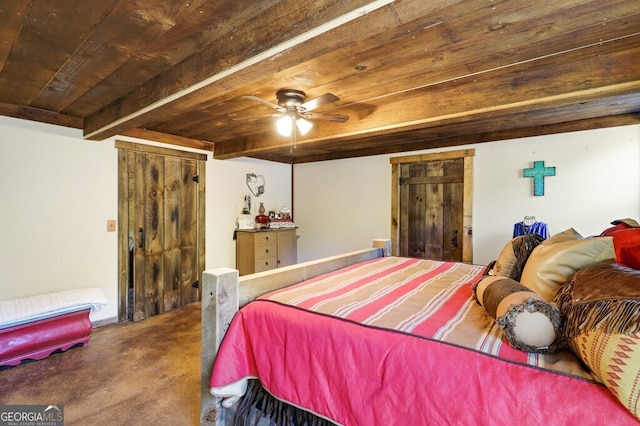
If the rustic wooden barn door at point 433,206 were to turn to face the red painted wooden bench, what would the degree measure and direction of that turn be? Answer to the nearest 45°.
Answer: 0° — it already faces it

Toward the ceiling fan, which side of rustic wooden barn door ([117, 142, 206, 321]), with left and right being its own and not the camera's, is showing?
front

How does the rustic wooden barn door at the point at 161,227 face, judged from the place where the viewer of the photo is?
facing the viewer and to the right of the viewer

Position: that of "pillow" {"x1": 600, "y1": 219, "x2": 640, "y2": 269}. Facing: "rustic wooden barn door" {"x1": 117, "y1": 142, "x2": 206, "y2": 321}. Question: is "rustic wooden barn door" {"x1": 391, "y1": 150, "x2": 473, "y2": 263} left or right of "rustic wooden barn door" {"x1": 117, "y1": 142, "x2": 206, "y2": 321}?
right

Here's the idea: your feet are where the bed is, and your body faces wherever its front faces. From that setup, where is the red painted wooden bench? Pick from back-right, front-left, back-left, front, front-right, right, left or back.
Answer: front-left

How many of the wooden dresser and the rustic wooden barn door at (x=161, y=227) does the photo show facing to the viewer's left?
0

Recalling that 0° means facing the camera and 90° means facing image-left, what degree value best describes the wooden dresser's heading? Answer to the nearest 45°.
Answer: approximately 315°

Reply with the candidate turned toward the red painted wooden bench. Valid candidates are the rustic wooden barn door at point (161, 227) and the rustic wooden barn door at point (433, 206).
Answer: the rustic wooden barn door at point (433, 206)

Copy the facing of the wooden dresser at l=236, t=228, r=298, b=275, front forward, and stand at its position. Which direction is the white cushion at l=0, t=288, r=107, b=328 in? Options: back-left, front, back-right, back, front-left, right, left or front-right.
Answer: right

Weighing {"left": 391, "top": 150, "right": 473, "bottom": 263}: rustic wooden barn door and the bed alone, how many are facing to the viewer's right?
0

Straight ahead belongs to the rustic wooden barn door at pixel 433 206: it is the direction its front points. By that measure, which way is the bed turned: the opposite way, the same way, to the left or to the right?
to the right

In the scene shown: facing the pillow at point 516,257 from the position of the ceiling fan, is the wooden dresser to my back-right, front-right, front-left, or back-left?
back-left

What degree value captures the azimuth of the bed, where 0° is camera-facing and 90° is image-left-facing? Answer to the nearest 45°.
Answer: approximately 135°
